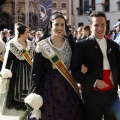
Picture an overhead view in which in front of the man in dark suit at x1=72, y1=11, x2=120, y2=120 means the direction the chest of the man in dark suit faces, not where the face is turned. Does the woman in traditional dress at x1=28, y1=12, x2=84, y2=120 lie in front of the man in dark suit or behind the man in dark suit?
behind

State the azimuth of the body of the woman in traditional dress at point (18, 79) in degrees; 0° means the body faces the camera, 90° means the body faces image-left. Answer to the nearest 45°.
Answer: approximately 315°

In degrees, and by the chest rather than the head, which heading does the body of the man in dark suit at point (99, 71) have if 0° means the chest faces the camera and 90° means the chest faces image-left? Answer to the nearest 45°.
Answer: approximately 315°

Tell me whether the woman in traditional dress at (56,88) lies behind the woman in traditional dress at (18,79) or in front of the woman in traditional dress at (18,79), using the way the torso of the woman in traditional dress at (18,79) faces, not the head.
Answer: in front

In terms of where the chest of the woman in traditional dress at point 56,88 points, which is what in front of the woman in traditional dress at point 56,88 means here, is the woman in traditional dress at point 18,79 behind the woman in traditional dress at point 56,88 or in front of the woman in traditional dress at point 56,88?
behind
